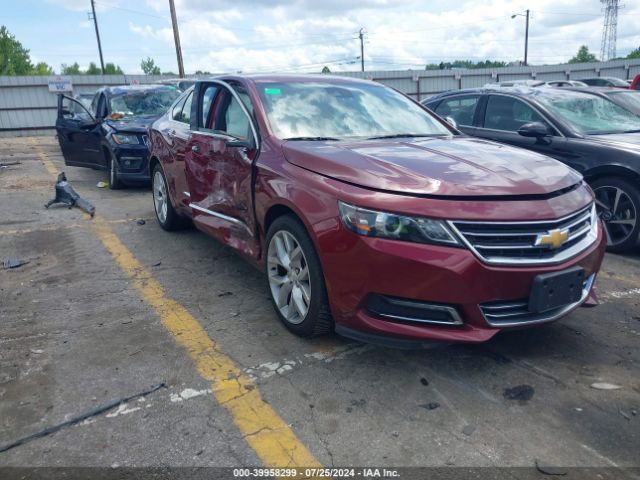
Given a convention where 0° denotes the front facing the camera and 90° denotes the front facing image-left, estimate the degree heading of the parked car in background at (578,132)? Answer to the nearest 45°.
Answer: approximately 315°

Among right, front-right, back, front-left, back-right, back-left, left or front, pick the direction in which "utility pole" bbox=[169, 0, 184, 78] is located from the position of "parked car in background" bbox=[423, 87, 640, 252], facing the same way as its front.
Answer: back

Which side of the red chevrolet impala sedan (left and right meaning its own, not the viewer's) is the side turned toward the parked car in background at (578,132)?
left

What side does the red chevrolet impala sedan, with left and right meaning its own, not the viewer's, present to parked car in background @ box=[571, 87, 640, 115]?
left

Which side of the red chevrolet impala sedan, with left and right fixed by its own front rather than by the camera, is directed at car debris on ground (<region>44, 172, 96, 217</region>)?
back

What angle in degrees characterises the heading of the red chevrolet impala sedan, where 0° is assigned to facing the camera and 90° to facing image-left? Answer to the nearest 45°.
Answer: approximately 315°

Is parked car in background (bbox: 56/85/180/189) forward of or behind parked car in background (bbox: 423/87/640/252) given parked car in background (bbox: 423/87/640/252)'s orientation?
behind
